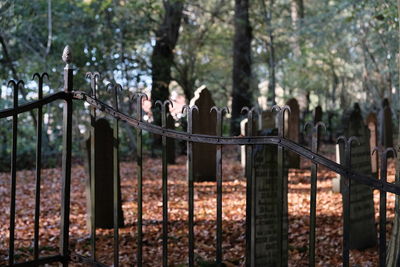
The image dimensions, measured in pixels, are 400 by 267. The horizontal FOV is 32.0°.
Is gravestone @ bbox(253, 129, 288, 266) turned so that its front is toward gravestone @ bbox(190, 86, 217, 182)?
no

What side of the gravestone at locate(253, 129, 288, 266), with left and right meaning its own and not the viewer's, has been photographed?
front

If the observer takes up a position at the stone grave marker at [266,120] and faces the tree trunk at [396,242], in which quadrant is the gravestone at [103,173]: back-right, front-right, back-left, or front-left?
front-right

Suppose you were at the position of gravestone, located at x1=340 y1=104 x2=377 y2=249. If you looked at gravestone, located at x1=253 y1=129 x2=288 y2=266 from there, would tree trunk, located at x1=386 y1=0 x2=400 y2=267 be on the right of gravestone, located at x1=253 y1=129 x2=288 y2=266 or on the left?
left

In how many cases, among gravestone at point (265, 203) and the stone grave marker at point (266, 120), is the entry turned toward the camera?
2

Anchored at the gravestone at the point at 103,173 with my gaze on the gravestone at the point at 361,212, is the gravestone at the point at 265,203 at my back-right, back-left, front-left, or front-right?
front-right

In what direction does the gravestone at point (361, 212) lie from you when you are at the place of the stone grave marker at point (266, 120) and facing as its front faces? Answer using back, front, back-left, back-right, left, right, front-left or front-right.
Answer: front

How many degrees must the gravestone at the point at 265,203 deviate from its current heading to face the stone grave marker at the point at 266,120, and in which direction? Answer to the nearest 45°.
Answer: approximately 180°

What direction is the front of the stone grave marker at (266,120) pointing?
toward the camera

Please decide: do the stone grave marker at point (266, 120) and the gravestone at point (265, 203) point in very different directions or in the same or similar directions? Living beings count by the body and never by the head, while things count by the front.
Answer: same or similar directions

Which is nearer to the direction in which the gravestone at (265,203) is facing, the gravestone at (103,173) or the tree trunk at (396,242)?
the tree trunk

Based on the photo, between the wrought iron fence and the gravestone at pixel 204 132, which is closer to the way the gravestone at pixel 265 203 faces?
the wrought iron fence
